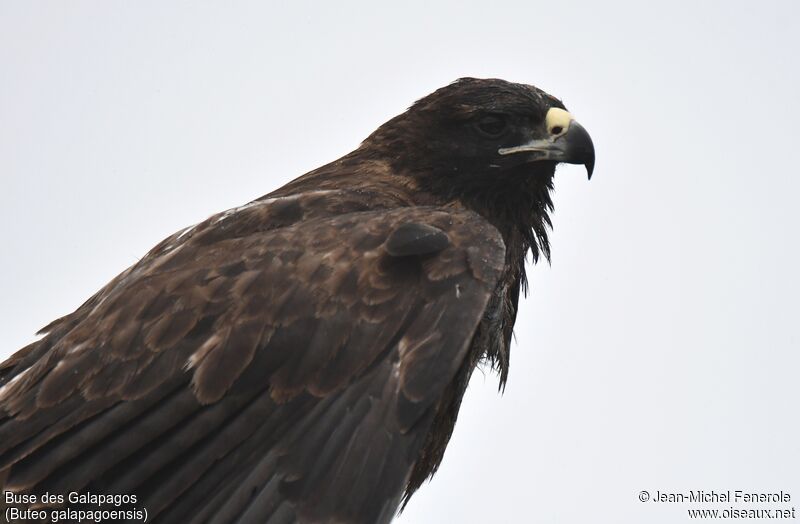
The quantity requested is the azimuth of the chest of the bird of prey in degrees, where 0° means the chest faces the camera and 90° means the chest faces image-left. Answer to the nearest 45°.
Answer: approximately 270°
